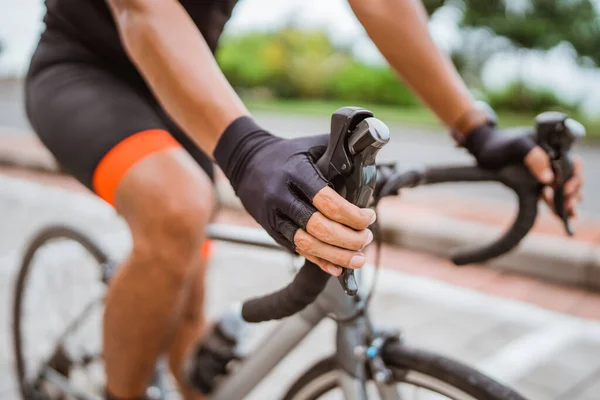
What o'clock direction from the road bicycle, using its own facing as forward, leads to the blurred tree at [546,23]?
The blurred tree is roughly at 8 o'clock from the road bicycle.

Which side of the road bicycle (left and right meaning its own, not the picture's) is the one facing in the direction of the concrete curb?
left

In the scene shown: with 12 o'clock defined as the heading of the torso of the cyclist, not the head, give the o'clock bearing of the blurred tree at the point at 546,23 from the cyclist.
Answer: The blurred tree is roughly at 8 o'clock from the cyclist.

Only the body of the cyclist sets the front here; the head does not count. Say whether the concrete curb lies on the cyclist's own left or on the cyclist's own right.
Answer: on the cyclist's own left

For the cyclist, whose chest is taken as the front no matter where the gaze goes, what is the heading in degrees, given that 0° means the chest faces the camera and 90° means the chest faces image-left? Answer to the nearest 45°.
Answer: approximately 315°

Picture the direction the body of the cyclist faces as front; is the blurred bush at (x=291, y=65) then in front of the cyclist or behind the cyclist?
behind

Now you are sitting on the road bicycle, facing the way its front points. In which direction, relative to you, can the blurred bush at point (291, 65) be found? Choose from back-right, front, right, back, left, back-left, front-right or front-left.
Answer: back-left
